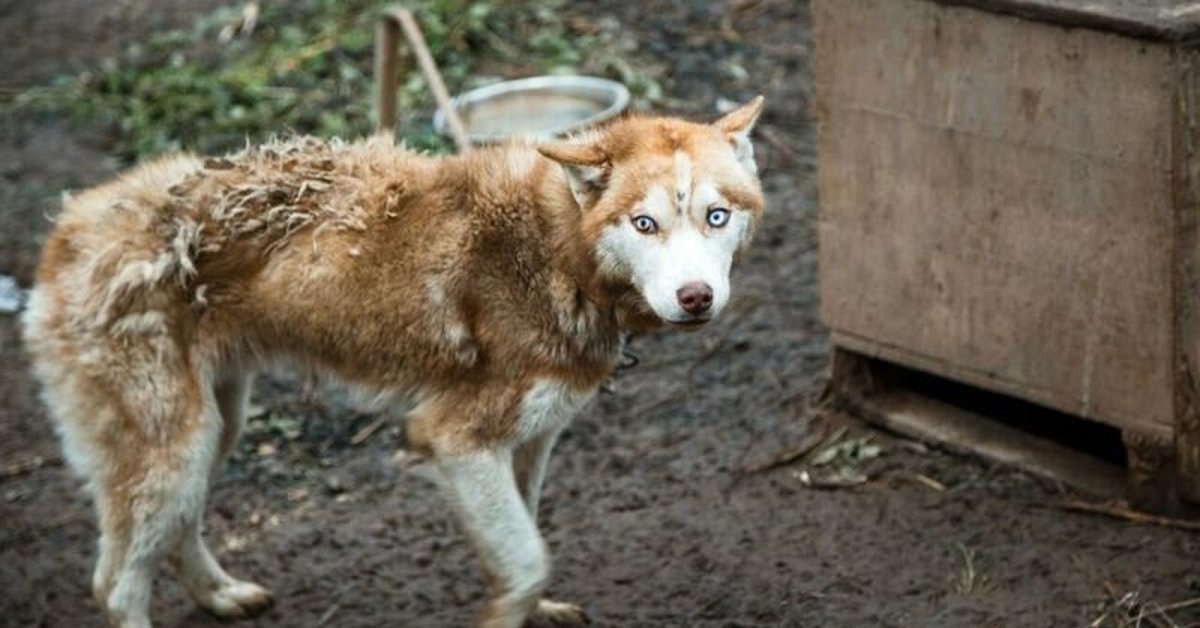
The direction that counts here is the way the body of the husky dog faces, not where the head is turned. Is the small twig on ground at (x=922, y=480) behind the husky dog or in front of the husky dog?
in front

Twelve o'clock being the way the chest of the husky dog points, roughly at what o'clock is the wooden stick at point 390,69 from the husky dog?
The wooden stick is roughly at 9 o'clock from the husky dog.

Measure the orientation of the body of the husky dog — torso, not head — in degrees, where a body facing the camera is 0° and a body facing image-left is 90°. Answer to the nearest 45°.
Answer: approximately 270°

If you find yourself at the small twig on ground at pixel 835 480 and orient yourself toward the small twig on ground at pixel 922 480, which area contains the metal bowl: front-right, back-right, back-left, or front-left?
back-left

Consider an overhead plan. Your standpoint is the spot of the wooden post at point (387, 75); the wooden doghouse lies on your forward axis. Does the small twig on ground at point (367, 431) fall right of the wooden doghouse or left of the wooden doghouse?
right

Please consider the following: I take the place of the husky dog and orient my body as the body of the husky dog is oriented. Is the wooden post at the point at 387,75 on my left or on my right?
on my left

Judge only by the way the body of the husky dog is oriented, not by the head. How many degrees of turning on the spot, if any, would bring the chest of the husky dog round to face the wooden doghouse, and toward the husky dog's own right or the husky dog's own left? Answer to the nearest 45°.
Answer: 0° — it already faces it

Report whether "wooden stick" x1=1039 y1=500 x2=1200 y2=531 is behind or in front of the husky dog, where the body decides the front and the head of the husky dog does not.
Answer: in front

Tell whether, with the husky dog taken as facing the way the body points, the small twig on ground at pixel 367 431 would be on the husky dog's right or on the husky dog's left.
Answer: on the husky dog's left
